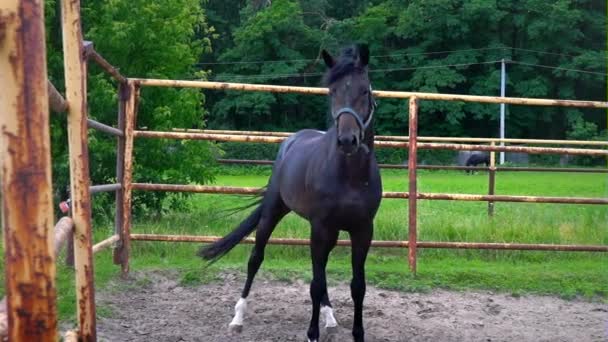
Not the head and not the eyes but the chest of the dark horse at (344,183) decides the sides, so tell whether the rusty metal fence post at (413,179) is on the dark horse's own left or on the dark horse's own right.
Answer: on the dark horse's own left

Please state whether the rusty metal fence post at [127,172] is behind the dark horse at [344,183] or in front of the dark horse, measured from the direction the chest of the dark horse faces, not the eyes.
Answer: behind

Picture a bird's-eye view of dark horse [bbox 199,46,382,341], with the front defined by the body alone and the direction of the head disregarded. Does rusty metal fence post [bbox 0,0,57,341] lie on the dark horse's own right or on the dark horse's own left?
on the dark horse's own right

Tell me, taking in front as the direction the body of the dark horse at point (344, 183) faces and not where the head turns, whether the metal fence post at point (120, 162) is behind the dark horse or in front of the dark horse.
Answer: behind

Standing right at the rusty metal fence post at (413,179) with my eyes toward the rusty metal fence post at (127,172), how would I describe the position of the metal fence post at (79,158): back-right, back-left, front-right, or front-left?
front-left

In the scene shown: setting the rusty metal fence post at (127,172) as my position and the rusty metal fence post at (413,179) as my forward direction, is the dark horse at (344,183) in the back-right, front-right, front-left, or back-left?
front-right

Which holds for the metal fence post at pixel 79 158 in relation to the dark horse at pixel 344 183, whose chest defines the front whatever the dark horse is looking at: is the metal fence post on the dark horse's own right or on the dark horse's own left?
on the dark horse's own right

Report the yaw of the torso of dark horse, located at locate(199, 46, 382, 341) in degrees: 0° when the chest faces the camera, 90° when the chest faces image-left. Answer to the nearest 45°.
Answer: approximately 315°
